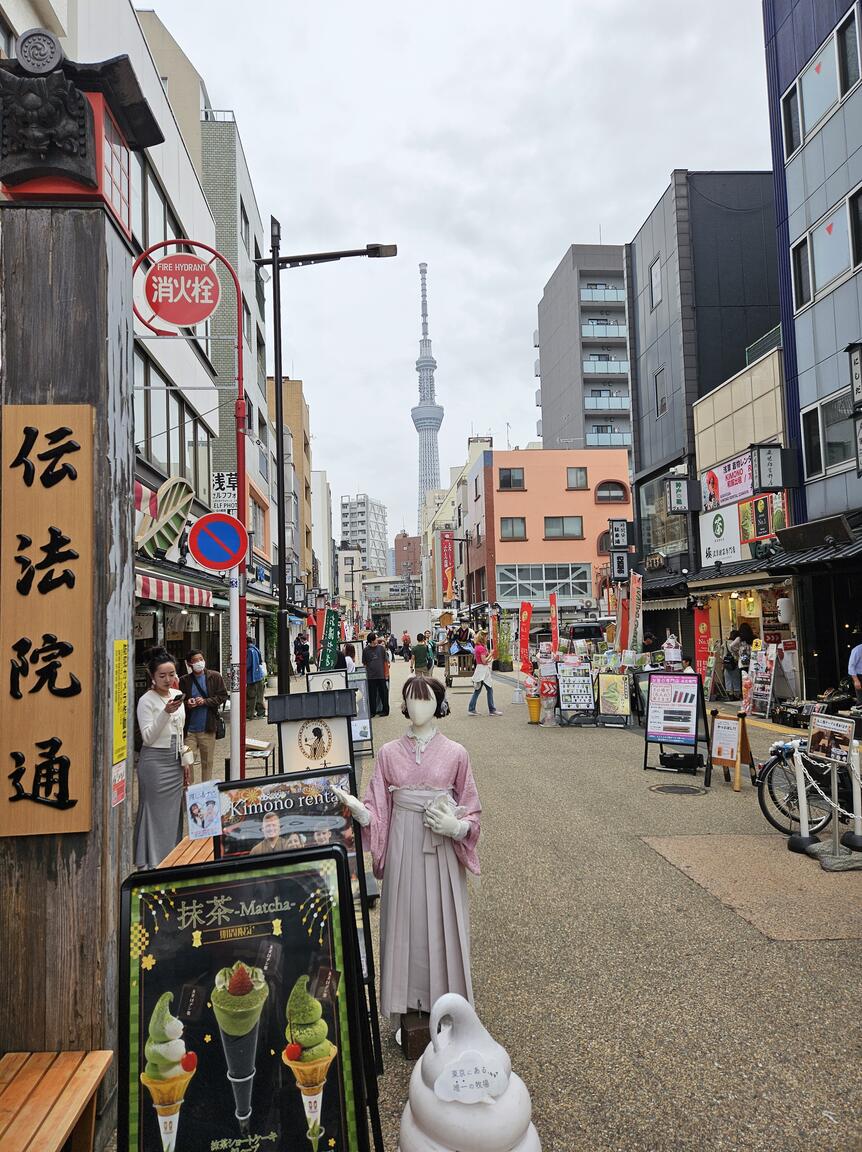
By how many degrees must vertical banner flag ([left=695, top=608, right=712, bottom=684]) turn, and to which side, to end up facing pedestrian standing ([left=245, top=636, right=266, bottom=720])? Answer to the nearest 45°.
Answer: approximately 45° to its right

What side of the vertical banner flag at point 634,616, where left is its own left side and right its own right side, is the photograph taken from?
front

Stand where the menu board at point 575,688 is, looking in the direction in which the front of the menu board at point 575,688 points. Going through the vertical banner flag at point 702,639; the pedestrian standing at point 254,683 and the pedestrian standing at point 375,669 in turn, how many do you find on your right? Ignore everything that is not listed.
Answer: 2

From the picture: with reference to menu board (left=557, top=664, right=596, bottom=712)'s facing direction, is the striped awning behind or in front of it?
in front

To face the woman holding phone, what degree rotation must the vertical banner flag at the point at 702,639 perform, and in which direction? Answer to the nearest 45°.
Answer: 0° — it already faces them

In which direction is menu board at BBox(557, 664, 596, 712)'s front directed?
toward the camera

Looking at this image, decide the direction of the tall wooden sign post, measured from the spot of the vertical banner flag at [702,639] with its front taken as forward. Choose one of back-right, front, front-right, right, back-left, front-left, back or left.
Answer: front

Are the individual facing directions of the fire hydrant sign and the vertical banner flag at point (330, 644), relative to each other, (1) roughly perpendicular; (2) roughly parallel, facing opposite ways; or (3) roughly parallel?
roughly parallel

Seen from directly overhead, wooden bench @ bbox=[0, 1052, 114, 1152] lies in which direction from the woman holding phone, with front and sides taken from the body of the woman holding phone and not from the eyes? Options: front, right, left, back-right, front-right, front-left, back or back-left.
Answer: front-right

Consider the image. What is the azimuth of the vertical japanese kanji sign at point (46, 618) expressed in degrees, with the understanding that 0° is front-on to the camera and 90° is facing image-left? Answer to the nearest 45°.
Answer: approximately 0°

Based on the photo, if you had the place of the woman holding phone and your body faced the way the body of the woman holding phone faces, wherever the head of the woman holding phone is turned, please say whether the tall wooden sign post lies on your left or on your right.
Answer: on your right

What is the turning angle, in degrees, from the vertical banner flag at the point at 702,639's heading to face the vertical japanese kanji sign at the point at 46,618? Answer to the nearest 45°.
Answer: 0° — it already faces it

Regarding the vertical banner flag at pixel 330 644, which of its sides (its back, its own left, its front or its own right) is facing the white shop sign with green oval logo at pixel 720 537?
left

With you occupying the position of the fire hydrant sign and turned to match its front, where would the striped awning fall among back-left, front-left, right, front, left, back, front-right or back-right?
back

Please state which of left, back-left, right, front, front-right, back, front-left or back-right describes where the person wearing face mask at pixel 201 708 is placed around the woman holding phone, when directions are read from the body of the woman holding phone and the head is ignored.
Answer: back-left
